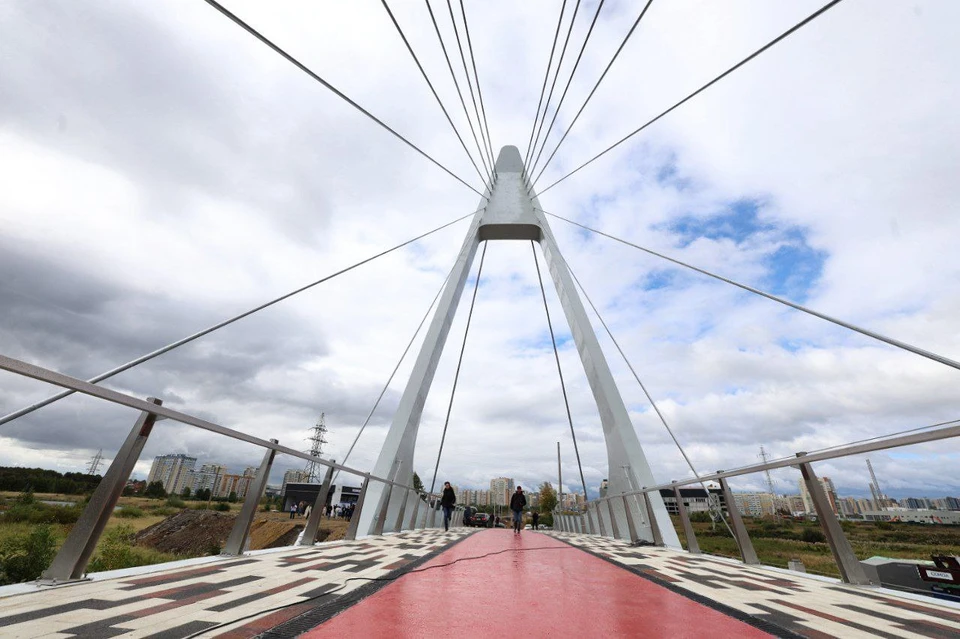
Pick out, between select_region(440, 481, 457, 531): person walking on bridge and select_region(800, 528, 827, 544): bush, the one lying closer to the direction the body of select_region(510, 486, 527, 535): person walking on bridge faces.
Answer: the bush

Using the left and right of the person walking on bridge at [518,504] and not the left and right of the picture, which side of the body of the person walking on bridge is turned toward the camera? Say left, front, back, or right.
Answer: front

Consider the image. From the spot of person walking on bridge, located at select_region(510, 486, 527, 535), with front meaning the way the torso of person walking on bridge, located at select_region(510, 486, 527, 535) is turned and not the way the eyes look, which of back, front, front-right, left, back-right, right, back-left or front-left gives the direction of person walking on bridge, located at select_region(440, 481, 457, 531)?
front-right

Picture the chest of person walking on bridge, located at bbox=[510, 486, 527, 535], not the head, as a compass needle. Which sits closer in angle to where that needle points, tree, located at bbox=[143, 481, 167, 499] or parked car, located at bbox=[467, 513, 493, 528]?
the tree

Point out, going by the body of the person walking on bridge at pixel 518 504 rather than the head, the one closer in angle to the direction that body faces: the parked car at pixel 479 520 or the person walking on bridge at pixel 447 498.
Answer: the person walking on bridge
